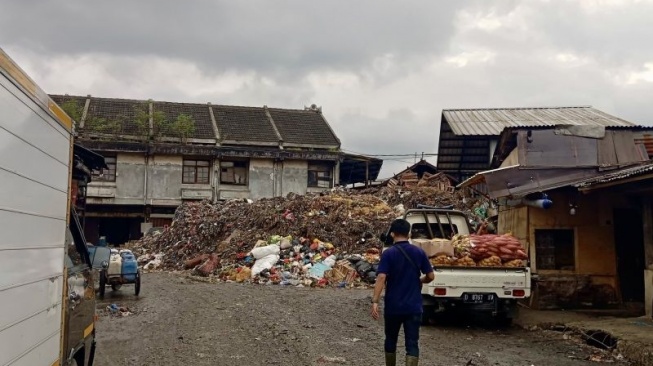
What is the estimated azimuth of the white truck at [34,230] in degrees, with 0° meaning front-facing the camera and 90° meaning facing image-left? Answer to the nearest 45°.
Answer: approximately 225°

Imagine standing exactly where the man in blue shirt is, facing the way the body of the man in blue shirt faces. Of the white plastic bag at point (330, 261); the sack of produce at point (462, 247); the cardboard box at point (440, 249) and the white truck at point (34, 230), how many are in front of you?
3

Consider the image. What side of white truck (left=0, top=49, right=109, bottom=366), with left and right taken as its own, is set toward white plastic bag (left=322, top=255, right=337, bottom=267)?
front

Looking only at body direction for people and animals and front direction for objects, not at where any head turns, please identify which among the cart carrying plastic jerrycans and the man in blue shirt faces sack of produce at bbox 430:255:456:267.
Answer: the man in blue shirt

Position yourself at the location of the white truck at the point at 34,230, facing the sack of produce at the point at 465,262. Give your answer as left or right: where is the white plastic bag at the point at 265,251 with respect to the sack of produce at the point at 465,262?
left

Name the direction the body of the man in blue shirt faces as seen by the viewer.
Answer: away from the camera

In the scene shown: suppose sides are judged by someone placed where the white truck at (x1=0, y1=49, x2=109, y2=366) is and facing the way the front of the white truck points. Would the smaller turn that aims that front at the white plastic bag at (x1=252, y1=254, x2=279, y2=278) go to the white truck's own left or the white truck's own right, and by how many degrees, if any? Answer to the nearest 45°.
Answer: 0° — it already faces it

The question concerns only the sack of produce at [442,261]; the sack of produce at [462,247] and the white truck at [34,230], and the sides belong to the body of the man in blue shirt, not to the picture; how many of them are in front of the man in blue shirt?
2

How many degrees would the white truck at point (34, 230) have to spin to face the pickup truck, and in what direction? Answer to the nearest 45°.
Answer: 0° — it already faces it

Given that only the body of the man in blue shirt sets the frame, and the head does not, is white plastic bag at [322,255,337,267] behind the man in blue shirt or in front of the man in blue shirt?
in front

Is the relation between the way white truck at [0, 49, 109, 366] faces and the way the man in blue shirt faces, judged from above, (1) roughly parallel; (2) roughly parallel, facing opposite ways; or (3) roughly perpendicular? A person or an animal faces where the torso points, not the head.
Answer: roughly parallel

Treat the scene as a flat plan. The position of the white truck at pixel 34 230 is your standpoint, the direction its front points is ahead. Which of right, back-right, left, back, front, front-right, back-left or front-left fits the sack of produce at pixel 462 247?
front
